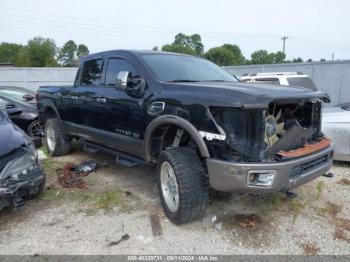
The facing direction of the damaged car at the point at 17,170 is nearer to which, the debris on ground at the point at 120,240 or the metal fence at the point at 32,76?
the debris on ground

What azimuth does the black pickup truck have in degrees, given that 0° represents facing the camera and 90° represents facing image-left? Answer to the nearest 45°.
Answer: approximately 315°

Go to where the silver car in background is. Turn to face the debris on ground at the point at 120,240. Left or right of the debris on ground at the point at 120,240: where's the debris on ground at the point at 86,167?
right

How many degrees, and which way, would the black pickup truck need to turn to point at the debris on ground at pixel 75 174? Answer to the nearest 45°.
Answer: approximately 180°

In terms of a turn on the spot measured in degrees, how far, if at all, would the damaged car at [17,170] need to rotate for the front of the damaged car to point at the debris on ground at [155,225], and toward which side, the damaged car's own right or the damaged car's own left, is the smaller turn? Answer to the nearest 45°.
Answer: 0° — it already faces it

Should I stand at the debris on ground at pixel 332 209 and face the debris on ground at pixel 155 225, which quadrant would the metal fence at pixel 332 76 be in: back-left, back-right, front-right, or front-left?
back-right

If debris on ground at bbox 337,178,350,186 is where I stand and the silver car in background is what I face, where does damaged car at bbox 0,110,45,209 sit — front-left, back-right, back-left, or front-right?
back-left

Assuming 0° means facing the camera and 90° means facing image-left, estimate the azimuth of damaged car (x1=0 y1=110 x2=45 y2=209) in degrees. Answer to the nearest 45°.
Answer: approximately 315°
